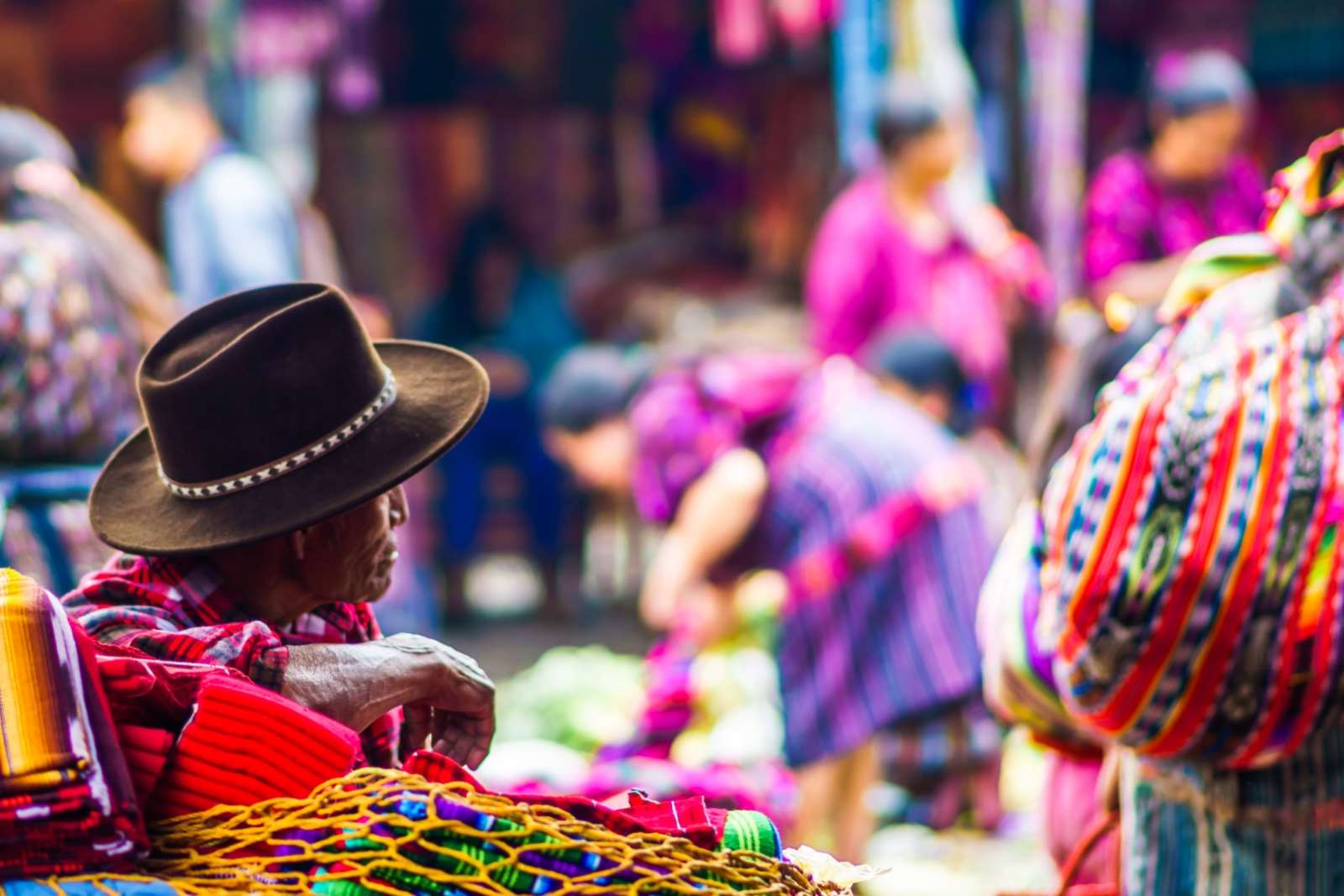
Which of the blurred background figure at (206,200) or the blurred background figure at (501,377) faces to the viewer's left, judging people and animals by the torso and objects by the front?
the blurred background figure at (206,200)

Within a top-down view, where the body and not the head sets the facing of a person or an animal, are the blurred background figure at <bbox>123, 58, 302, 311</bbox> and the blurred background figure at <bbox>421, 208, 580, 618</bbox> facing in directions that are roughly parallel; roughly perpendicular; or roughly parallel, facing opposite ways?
roughly perpendicular

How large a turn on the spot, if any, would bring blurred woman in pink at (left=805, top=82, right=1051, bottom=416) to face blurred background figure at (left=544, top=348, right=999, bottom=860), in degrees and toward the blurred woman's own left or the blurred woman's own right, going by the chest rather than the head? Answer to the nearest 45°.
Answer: approximately 45° to the blurred woman's own right

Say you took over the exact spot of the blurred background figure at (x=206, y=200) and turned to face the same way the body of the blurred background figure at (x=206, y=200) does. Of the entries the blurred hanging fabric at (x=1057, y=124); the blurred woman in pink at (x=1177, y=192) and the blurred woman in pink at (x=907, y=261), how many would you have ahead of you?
0

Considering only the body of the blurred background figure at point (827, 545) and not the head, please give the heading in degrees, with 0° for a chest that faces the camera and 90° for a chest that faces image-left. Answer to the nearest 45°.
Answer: approximately 90°

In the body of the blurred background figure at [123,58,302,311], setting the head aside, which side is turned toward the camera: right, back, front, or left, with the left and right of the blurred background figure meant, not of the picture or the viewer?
left

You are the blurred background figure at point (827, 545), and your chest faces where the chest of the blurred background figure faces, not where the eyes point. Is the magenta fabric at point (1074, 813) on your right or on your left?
on your left

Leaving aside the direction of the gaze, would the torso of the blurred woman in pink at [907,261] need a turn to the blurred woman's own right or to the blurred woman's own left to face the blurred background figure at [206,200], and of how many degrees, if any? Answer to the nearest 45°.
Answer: approximately 135° to the blurred woman's own right

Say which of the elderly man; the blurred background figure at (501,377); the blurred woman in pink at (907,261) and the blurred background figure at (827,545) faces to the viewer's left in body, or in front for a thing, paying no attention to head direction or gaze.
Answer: the blurred background figure at (827,545)

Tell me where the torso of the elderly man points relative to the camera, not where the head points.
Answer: to the viewer's right

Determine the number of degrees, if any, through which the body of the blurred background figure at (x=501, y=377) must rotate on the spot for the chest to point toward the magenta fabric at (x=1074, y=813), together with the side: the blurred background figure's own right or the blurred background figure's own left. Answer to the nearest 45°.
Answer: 0° — they already face it

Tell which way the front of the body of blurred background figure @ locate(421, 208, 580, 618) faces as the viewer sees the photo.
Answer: toward the camera

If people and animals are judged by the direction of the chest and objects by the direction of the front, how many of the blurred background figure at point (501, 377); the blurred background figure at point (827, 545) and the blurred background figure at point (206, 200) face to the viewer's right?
0

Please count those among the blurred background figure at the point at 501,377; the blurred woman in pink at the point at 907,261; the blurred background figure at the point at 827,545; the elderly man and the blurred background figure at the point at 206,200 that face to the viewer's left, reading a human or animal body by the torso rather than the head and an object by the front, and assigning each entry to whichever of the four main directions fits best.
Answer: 2

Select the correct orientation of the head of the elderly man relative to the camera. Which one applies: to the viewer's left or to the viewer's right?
to the viewer's right

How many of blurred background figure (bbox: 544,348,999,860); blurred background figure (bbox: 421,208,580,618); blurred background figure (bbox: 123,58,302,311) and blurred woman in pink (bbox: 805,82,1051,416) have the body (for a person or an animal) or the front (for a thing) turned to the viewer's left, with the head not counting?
2

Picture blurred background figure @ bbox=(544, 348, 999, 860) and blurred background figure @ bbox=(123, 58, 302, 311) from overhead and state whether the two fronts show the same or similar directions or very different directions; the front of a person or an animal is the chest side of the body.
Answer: same or similar directions

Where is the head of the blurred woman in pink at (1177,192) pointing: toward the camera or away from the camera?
toward the camera

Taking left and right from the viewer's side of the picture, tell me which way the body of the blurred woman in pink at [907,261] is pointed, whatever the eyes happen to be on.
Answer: facing the viewer and to the right of the viewer
